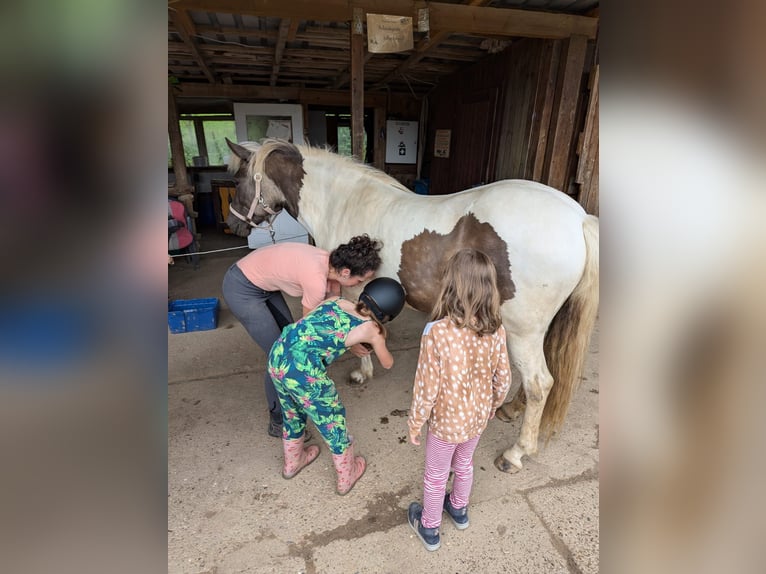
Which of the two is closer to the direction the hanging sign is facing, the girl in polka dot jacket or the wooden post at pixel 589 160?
the girl in polka dot jacket

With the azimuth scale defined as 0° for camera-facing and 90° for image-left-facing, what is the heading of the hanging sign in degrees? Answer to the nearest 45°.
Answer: approximately 0°

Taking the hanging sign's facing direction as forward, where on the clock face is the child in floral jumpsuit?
The child in floral jumpsuit is roughly at 12 o'clock from the hanging sign.

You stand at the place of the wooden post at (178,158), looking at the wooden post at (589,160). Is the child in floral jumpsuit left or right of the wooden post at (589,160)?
right

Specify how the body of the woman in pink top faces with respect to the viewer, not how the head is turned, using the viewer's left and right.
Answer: facing to the right of the viewer

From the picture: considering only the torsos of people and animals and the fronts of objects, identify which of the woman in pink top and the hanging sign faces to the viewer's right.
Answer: the woman in pink top

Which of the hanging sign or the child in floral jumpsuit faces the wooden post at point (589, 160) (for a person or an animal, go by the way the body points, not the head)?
the child in floral jumpsuit

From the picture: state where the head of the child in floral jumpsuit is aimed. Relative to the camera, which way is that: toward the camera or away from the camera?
away from the camera

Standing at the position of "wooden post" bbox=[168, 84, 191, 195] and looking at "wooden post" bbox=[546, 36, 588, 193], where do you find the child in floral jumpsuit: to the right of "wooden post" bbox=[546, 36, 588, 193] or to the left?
right

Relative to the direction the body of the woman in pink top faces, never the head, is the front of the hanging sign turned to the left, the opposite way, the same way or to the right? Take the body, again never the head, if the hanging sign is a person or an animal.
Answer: to the right

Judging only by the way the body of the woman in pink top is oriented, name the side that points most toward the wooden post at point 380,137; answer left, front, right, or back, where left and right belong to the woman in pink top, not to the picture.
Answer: left

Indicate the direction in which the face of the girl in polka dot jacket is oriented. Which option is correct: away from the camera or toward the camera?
away from the camera

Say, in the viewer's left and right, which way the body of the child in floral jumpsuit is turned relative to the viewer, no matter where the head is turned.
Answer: facing away from the viewer and to the right of the viewer
